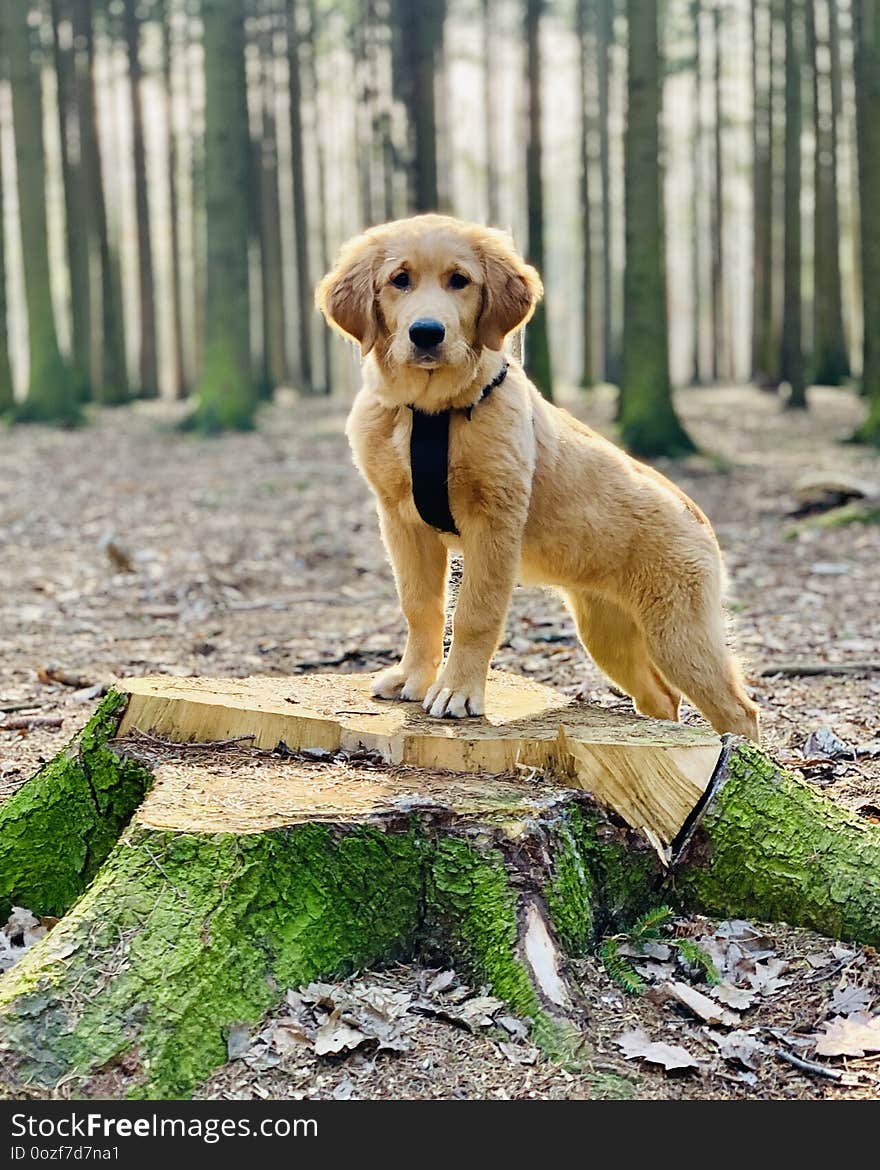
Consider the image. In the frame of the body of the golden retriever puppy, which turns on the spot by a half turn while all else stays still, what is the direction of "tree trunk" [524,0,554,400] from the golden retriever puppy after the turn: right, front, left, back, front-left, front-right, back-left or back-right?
front-left

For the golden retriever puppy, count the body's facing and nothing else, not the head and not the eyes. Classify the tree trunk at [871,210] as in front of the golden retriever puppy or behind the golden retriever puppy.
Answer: behind

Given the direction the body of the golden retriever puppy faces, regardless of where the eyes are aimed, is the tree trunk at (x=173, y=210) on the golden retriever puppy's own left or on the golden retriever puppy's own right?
on the golden retriever puppy's own right

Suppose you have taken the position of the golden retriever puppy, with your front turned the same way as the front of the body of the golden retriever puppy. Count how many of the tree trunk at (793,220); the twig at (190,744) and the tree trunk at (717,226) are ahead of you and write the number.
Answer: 1

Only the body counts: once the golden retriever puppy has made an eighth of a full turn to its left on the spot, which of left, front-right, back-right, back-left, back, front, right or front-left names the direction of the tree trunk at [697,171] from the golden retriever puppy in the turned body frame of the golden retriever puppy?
back

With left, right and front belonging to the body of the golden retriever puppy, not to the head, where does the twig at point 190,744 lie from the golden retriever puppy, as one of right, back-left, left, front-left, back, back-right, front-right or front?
front

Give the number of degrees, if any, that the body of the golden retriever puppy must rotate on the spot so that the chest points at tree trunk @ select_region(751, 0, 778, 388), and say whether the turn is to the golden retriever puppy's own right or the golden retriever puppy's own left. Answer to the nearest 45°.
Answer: approximately 135° to the golden retriever puppy's own right

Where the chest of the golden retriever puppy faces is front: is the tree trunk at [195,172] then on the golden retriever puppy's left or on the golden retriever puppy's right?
on the golden retriever puppy's right

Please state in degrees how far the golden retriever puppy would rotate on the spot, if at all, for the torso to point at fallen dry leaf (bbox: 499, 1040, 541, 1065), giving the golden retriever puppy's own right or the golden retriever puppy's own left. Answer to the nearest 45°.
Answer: approximately 45° to the golden retriever puppy's own left

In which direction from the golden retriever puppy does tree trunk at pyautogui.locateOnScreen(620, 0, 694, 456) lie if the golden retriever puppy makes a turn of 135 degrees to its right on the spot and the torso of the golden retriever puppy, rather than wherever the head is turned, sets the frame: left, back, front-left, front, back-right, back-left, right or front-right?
front

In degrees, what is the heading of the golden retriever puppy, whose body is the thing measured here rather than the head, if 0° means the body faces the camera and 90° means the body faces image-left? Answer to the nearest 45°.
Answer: approximately 45°

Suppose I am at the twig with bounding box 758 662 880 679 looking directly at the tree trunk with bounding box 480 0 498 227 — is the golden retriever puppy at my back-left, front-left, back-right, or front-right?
back-left
